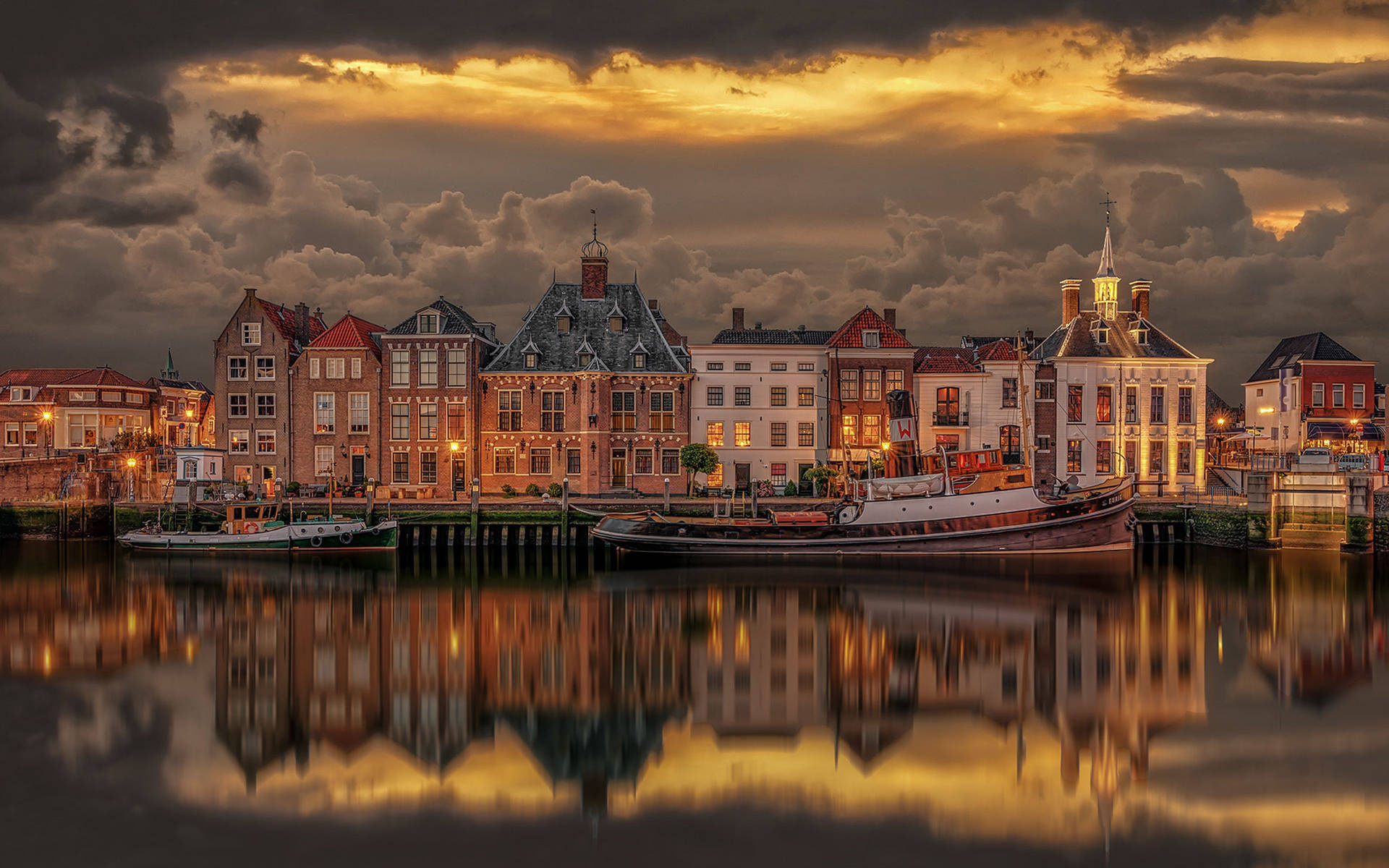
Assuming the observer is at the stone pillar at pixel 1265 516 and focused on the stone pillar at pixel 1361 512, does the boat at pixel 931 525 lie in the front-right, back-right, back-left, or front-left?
back-right

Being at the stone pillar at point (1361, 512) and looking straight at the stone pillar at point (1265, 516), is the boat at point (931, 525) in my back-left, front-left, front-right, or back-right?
front-left

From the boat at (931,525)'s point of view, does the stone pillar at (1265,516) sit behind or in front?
in front

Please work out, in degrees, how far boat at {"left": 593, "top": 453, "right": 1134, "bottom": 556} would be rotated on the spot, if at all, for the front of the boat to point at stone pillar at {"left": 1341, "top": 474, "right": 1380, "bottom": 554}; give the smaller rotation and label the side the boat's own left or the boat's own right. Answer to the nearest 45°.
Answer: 0° — it already faces it

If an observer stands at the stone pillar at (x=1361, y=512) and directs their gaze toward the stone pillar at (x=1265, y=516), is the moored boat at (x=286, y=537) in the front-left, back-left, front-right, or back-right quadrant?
front-left

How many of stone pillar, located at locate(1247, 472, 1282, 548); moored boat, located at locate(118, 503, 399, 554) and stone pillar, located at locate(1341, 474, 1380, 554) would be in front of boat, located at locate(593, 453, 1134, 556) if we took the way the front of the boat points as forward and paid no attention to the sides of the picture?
2

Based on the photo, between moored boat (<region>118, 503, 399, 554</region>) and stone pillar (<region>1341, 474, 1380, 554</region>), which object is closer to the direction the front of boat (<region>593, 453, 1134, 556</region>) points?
the stone pillar

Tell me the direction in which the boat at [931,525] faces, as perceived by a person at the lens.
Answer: facing to the right of the viewer

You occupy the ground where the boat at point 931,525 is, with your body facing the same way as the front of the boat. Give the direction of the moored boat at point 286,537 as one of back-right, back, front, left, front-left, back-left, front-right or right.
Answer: back

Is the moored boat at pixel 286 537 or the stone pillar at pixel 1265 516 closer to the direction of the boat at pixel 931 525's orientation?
the stone pillar
